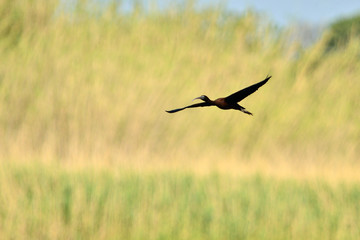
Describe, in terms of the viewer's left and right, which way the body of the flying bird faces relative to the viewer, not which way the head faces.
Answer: facing the viewer and to the left of the viewer
